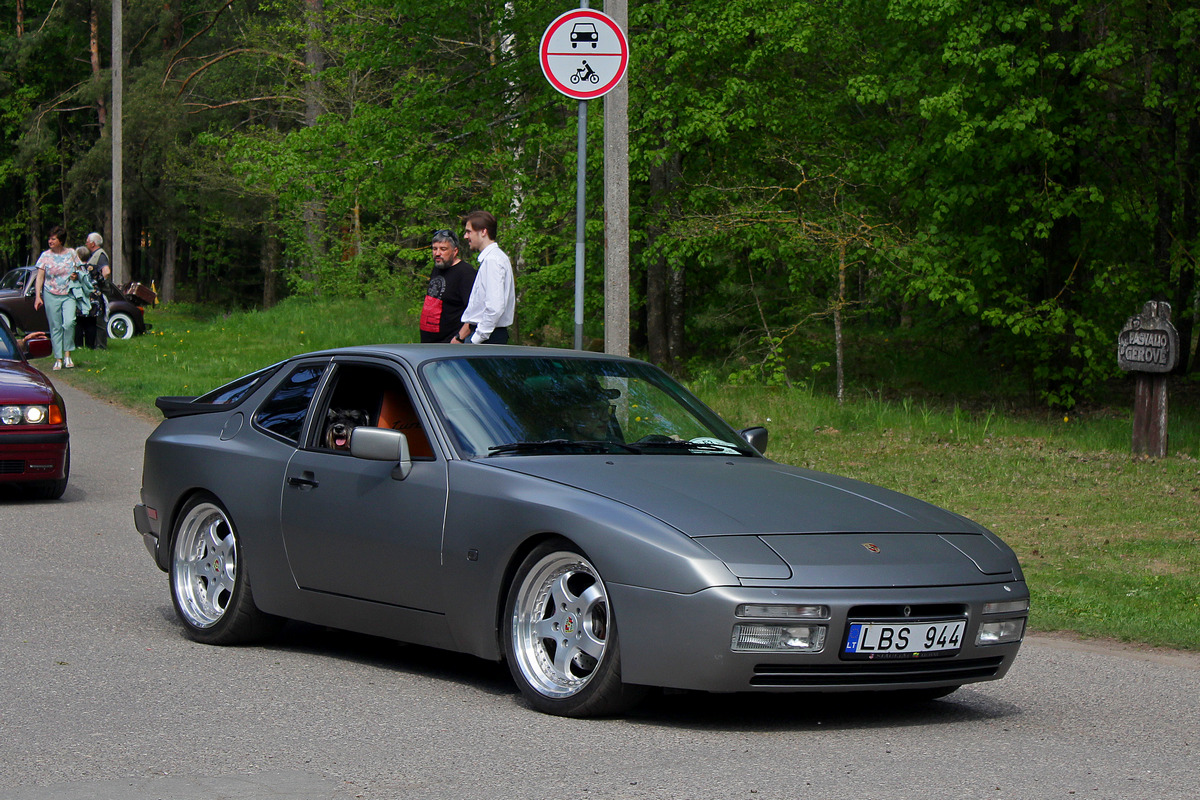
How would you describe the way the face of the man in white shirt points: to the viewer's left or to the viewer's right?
to the viewer's left

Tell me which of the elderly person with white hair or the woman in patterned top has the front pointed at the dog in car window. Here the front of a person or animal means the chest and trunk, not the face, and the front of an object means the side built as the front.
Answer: the woman in patterned top

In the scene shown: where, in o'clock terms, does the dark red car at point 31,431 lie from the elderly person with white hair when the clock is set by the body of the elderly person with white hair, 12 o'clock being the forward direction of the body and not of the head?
The dark red car is roughly at 9 o'clock from the elderly person with white hair.

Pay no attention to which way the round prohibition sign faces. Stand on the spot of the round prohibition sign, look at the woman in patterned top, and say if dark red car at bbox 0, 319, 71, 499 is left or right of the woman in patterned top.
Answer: left

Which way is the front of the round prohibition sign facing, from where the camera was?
facing the viewer

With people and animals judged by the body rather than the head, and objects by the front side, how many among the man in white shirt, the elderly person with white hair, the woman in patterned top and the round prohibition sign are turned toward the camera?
2

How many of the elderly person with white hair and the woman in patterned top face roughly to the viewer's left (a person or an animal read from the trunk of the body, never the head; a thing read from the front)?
1

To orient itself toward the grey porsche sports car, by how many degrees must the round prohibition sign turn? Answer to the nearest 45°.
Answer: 0° — it already faces it

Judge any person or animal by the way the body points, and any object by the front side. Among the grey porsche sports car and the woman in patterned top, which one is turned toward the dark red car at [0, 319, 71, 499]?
the woman in patterned top

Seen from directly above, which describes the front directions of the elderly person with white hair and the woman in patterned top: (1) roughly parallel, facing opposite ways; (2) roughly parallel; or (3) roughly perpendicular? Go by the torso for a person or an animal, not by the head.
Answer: roughly perpendicular

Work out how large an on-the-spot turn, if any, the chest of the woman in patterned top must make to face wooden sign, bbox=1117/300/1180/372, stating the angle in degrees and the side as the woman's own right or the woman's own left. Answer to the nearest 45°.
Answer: approximately 45° to the woman's own left

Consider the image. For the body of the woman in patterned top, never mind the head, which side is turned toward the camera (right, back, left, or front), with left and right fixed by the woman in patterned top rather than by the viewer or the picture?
front

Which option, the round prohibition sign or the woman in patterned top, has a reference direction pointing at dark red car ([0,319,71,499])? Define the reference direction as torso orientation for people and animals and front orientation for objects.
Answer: the woman in patterned top

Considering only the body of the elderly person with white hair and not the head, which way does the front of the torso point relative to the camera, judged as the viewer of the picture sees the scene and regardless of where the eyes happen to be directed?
to the viewer's left

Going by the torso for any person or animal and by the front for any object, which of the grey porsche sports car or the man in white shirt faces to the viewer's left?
the man in white shirt

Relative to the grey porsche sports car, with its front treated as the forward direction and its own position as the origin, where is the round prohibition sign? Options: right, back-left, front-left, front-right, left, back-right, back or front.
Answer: back-left

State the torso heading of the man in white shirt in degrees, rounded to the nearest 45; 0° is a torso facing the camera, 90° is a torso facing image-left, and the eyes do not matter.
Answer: approximately 90°
